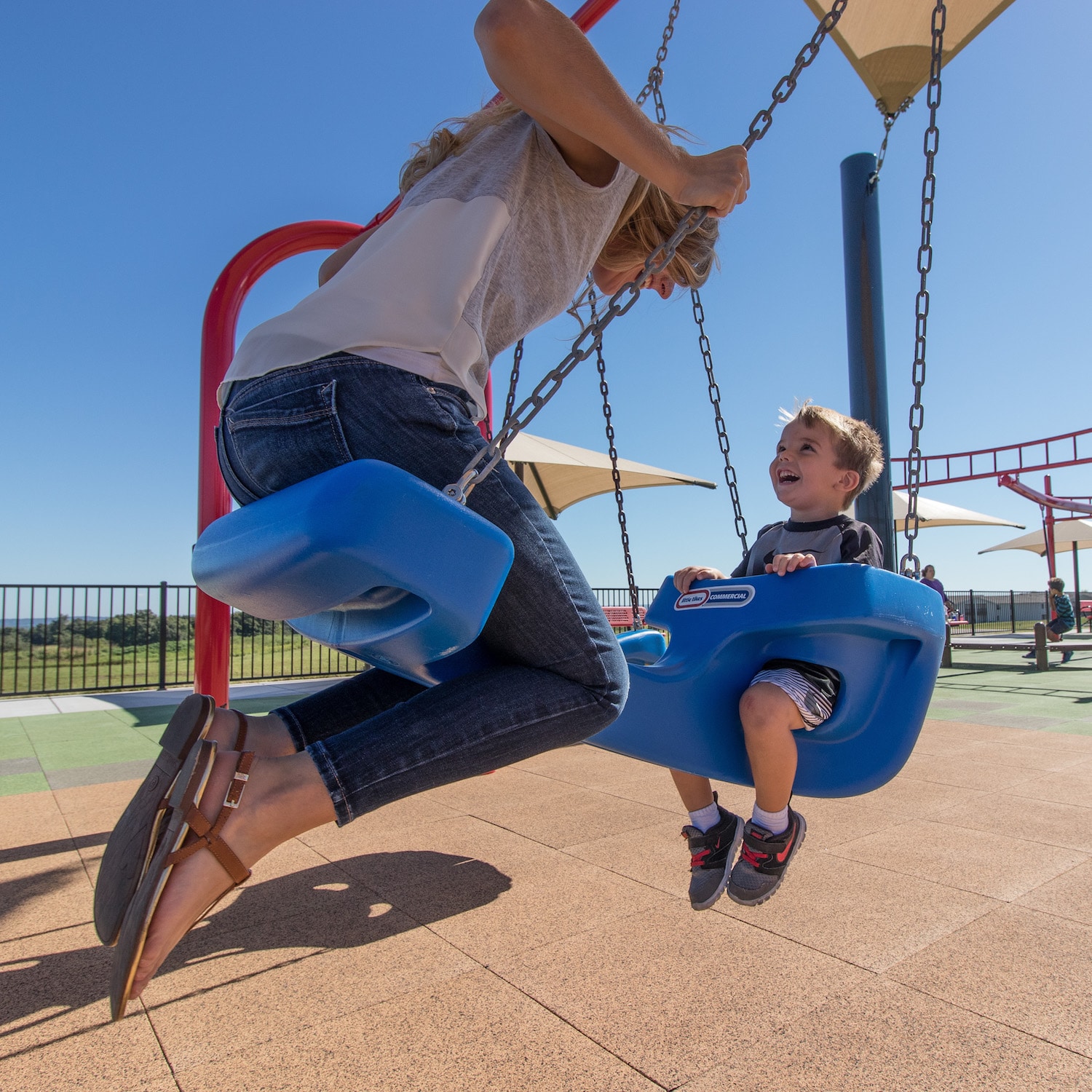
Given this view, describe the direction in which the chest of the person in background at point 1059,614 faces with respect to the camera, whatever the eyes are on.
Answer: to the viewer's left

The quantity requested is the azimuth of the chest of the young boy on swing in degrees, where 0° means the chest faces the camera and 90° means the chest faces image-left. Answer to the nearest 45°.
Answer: approximately 45°

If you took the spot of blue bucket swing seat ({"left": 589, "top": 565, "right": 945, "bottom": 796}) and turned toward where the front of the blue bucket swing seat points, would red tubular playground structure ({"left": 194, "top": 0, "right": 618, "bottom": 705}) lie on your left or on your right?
on your right

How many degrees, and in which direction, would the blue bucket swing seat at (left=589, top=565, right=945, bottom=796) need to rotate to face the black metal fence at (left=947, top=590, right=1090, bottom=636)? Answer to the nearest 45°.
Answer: approximately 135° to its right

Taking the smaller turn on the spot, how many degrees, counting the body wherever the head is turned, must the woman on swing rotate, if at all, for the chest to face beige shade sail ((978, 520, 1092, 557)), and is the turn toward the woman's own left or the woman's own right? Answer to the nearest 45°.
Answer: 0° — they already face it

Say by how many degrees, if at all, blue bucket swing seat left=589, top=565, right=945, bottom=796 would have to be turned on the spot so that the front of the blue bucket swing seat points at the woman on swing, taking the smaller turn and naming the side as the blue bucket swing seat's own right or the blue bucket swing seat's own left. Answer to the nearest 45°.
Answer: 0° — it already faces them

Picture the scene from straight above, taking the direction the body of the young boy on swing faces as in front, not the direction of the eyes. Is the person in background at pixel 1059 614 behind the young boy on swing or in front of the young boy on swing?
behind

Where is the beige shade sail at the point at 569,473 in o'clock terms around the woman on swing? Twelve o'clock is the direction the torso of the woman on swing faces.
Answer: The beige shade sail is roughly at 11 o'clock from the woman on swing.

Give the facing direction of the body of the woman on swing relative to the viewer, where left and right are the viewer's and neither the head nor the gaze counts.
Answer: facing away from the viewer and to the right of the viewer

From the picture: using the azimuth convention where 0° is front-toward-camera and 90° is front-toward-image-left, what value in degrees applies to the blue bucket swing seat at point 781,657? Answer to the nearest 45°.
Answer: approximately 45°

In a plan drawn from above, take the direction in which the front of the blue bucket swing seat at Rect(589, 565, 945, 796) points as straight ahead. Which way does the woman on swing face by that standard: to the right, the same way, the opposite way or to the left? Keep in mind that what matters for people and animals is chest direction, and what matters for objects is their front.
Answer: the opposite way

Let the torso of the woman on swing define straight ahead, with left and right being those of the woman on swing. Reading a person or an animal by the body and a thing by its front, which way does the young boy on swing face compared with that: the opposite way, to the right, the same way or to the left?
the opposite way

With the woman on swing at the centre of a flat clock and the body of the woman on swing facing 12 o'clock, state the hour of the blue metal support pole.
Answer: The blue metal support pole is roughly at 12 o'clock from the woman on swing.
